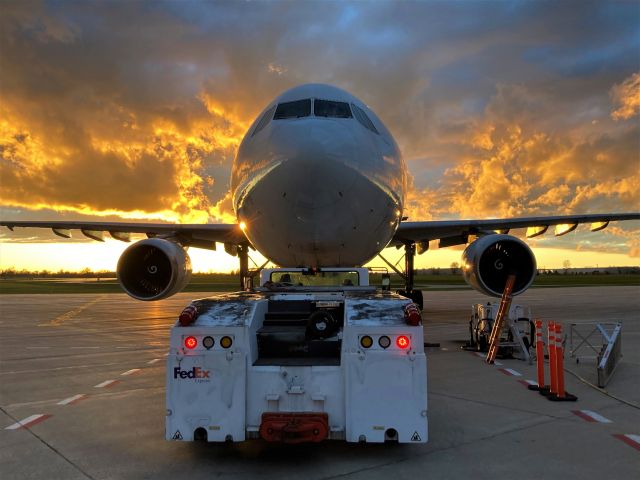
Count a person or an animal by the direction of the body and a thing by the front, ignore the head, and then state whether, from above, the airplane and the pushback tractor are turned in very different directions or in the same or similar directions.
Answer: very different directions

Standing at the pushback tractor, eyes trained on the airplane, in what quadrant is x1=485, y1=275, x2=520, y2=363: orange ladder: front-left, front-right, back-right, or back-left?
front-right

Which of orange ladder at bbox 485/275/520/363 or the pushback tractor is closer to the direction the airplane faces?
the pushback tractor

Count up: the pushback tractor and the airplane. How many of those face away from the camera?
1

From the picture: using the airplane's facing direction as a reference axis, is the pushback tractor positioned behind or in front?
in front

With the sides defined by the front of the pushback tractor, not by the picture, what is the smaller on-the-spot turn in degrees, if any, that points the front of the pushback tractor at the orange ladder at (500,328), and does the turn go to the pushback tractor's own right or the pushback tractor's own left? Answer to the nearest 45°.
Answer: approximately 45° to the pushback tractor's own right

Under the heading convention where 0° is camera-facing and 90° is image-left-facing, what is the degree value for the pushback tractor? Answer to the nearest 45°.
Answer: approximately 180°

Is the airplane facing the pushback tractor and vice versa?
yes

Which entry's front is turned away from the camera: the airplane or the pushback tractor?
the pushback tractor

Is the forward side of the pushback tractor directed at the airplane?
yes

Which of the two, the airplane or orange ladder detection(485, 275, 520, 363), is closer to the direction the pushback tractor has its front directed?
the airplane

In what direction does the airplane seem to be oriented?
toward the camera
